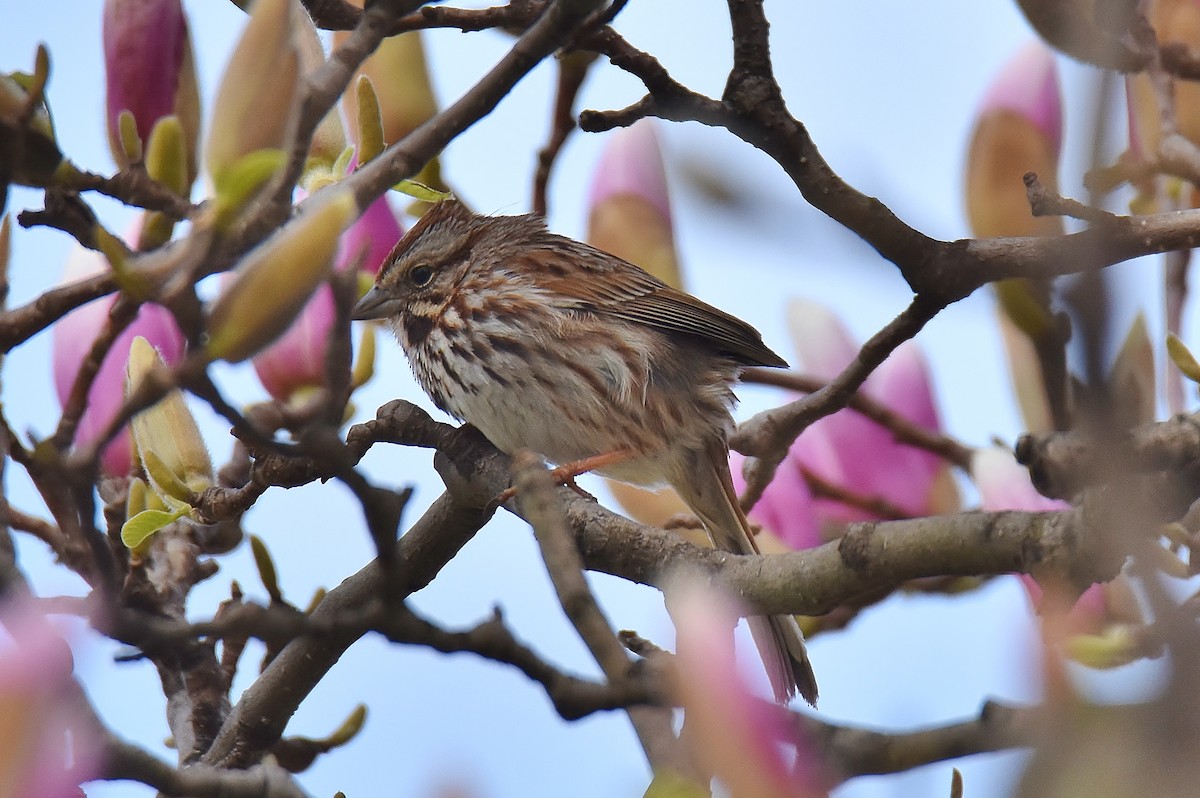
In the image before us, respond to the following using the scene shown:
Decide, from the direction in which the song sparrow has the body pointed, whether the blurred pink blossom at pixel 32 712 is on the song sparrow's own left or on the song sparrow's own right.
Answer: on the song sparrow's own left

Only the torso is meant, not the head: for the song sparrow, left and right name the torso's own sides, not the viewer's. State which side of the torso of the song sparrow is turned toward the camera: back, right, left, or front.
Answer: left
